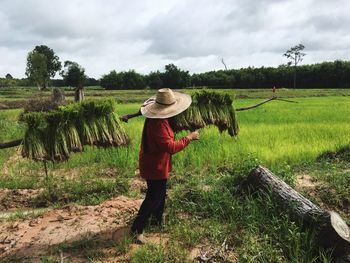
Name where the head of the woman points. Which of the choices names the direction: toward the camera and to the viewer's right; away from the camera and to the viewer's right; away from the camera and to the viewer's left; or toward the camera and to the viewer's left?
away from the camera and to the viewer's right

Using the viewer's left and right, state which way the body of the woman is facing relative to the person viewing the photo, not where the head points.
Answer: facing away from the viewer and to the right of the viewer

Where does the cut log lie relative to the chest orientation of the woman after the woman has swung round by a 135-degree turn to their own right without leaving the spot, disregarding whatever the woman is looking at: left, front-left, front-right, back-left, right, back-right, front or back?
left

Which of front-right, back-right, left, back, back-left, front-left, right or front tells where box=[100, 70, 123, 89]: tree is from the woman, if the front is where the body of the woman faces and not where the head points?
front-left

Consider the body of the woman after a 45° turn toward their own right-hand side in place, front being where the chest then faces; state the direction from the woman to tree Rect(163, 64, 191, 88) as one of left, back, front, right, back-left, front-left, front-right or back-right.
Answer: left
